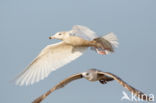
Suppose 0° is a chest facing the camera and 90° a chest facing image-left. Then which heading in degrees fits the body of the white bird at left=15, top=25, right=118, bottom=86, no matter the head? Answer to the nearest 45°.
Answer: approximately 90°

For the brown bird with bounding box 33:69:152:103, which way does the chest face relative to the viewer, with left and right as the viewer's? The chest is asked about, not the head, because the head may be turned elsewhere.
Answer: facing the viewer and to the left of the viewer

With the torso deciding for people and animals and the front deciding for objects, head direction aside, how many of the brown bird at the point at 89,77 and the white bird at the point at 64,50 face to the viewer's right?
0
